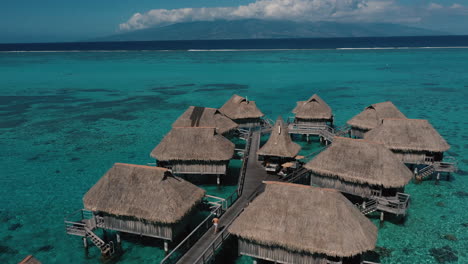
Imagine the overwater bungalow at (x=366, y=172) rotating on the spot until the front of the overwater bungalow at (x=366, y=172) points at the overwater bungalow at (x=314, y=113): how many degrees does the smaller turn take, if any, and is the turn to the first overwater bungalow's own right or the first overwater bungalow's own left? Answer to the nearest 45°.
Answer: approximately 135° to the first overwater bungalow's own left

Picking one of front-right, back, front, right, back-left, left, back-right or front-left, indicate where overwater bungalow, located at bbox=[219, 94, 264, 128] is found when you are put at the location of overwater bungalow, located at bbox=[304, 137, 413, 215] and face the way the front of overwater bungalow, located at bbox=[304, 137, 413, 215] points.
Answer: back

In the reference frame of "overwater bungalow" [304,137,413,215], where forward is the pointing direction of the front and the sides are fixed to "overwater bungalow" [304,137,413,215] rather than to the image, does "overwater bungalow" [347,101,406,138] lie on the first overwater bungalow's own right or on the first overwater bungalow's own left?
on the first overwater bungalow's own left

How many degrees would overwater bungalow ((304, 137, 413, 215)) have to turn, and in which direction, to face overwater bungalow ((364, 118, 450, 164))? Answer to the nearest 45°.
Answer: approximately 90° to its left

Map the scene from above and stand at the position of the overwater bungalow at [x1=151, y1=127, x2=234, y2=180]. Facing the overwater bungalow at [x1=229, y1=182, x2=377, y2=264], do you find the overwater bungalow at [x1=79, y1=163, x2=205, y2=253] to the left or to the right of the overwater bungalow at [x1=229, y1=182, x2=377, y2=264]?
right
